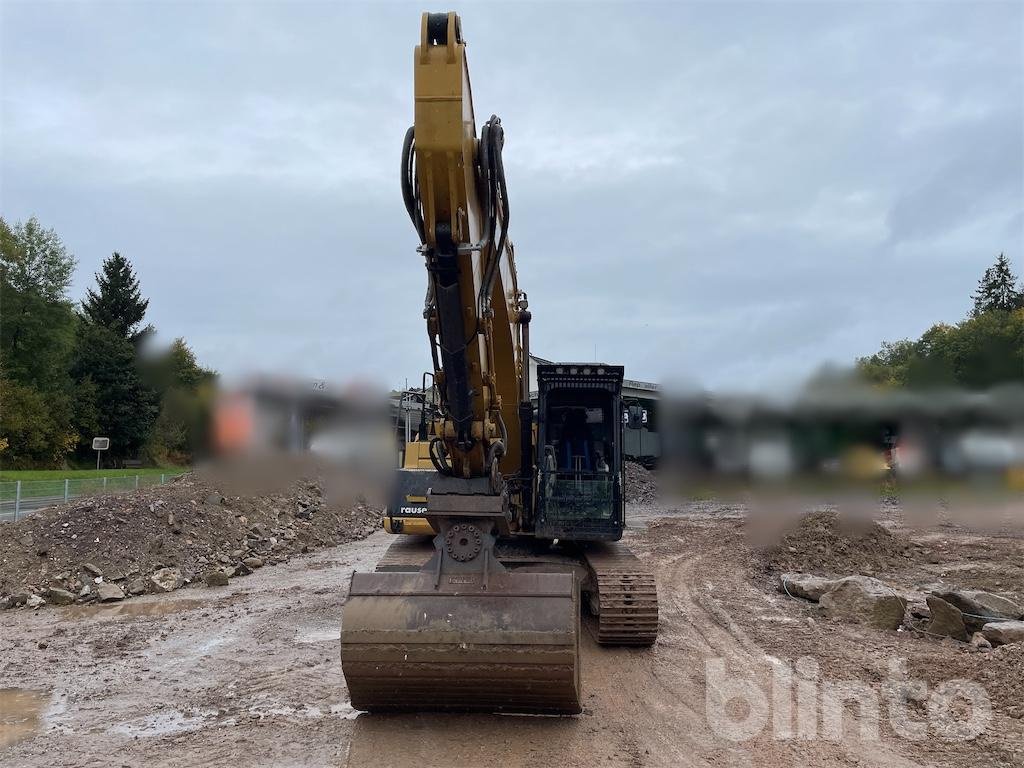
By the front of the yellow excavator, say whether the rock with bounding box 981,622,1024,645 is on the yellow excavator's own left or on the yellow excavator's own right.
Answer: on the yellow excavator's own left

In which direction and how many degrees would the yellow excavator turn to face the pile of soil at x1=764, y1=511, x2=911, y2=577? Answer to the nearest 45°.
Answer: approximately 135° to its left

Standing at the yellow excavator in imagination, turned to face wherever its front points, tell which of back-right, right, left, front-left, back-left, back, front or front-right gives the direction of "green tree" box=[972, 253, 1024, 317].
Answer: back-left

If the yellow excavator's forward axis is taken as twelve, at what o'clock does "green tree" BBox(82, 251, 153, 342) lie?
The green tree is roughly at 5 o'clock from the yellow excavator.

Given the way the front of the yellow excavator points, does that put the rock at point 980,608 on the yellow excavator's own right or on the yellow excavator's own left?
on the yellow excavator's own left

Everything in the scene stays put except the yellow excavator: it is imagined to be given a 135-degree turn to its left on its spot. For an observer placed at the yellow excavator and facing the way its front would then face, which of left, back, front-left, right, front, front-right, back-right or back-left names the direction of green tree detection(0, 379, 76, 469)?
left

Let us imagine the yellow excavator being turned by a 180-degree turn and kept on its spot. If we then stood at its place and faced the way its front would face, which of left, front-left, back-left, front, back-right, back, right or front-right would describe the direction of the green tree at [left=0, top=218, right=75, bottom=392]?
front-left

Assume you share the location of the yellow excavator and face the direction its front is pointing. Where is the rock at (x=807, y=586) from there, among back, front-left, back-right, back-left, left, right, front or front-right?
back-left

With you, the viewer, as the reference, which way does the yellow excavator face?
facing the viewer

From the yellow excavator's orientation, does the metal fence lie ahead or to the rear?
to the rear

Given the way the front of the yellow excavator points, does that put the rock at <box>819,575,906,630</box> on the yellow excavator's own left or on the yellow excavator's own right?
on the yellow excavator's own left

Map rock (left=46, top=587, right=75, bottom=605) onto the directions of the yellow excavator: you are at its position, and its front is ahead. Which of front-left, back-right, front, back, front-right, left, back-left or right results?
back-right
